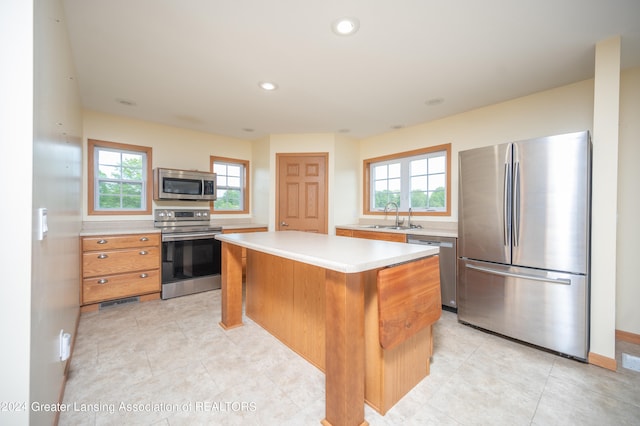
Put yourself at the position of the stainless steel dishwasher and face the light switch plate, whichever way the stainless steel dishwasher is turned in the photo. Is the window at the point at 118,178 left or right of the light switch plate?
right

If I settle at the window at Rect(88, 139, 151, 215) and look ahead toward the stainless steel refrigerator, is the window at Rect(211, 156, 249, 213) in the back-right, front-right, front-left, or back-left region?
front-left

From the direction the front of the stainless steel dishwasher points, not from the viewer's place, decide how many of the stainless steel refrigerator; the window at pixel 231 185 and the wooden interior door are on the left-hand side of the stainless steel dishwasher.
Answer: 1

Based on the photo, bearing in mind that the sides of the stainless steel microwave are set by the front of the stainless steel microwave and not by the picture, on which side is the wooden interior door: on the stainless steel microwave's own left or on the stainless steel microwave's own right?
on the stainless steel microwave's own left

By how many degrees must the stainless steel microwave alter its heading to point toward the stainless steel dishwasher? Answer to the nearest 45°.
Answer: approximately 45° to its left

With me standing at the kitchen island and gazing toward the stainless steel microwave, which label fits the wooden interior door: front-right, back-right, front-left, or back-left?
front-right

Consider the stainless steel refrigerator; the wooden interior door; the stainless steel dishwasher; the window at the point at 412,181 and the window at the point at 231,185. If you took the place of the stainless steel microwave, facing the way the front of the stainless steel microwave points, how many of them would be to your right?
0

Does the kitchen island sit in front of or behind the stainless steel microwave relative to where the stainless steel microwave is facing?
in front

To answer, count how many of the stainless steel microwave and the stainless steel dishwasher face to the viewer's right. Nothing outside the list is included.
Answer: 0

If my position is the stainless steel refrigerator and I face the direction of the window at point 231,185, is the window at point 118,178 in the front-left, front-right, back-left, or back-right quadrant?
front-left

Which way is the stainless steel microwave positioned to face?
toward the camera

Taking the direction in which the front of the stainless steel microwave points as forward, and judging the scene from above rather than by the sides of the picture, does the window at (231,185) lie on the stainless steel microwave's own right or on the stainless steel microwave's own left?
on the stainless steel microwave's own left

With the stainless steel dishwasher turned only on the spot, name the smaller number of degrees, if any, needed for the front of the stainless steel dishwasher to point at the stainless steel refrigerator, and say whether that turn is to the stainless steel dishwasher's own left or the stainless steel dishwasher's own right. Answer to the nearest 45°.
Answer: approximately 90° to the stainless steel dishwasher's own left

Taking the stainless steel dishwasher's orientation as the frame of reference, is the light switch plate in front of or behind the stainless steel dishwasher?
in front

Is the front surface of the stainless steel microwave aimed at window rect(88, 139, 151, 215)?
no

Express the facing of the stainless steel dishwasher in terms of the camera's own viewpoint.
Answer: facing the viewer and to the left of the viewer
